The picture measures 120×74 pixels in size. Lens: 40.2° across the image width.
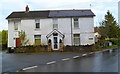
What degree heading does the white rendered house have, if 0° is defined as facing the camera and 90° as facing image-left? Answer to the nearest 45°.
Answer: approximately 0°

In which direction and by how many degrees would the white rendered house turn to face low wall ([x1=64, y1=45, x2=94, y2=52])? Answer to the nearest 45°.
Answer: approximately 45° to its left
